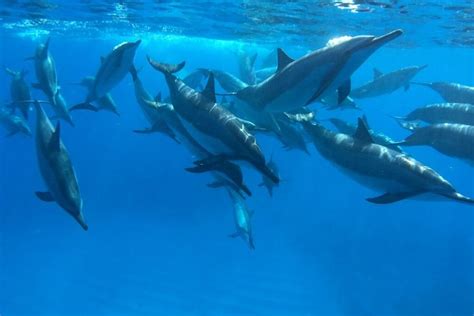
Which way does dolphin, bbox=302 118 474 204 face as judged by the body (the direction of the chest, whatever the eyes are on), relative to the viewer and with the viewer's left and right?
facing to the right of the viewer

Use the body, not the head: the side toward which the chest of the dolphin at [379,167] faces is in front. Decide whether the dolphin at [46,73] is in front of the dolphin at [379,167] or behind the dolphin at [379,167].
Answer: behind

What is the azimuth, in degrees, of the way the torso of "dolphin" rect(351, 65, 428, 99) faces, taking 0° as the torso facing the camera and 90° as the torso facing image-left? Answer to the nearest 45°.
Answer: approximately 270°

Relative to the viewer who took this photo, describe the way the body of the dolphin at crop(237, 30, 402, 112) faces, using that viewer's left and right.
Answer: facing to the right of the viewer

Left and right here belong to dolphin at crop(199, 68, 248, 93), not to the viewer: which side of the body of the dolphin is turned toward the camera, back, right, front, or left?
right

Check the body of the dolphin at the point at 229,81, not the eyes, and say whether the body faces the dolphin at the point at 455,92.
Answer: yes

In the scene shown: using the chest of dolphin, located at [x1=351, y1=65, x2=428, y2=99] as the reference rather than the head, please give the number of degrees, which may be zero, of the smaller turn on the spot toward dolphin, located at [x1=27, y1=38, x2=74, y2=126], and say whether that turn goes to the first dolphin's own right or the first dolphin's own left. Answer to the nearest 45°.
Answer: approximately 135° to the first dolphin's own right
